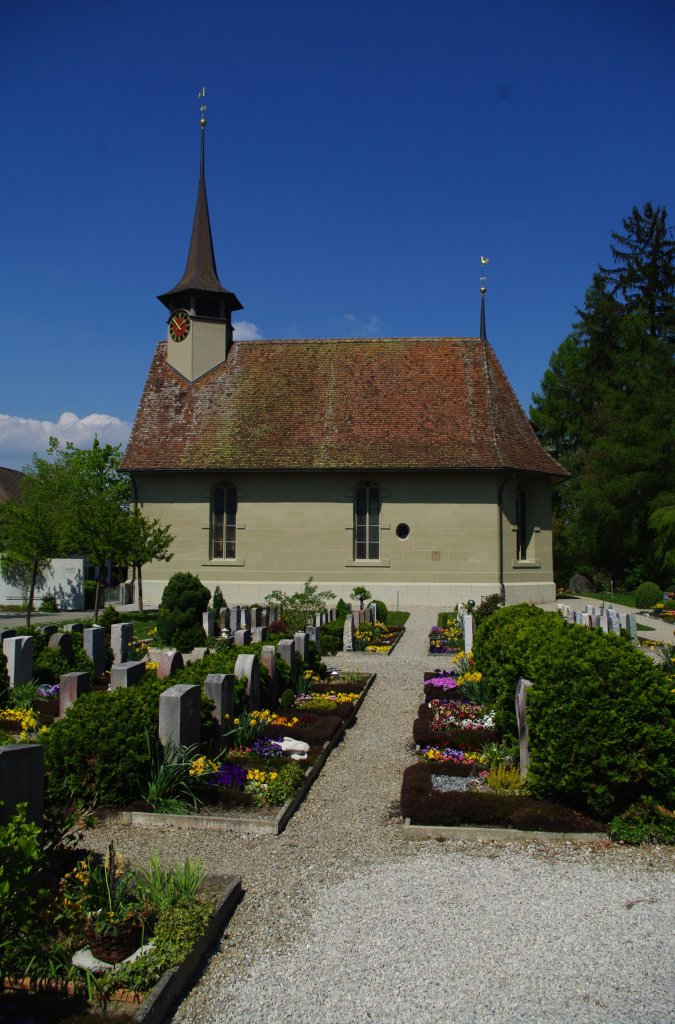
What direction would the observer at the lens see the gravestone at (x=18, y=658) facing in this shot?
facing the viewer and to the right of the viewer

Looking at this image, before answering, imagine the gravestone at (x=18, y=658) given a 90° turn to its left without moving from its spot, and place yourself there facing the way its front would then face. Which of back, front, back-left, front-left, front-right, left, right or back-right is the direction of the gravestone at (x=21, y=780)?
back-right

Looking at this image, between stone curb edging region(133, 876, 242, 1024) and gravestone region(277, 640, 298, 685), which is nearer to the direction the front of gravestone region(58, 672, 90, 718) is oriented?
the stone curb edging

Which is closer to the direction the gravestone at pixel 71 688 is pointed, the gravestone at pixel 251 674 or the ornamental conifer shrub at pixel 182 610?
the gravestone

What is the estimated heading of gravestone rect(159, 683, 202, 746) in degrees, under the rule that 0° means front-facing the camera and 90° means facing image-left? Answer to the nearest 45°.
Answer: approximately 315°

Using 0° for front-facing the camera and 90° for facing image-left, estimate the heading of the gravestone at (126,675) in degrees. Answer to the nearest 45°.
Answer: approximately 315°
